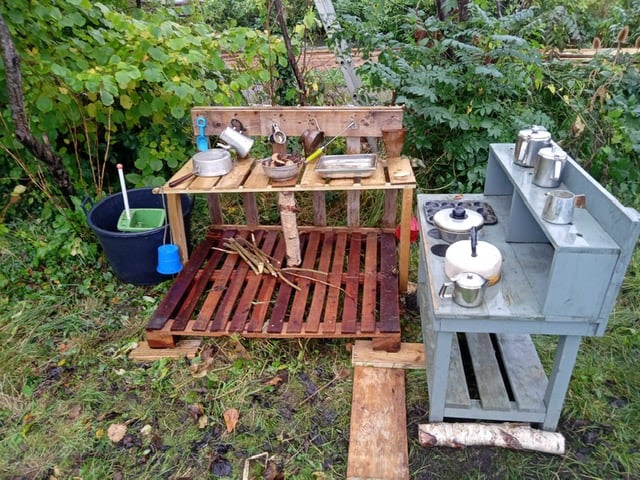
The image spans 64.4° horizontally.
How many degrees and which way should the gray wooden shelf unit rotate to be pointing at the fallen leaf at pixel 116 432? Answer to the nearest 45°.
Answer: approximately 45° to its left

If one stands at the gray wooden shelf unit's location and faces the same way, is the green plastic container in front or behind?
in front

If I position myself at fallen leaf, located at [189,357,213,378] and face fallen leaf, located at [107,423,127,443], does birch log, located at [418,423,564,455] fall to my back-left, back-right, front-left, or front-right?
back-left

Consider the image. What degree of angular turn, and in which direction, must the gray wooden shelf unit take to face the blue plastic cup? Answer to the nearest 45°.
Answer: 0° — it already faces it

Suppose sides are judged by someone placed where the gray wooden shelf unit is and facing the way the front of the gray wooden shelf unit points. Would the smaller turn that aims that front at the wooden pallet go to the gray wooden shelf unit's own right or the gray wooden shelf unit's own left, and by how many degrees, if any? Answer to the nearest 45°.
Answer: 0° — it already faces it

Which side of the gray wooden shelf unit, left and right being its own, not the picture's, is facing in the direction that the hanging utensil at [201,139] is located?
front

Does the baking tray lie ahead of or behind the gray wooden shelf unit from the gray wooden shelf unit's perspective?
ahead

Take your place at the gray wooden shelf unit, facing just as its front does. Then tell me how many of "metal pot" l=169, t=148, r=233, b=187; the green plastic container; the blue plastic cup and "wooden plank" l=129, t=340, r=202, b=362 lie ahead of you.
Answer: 4

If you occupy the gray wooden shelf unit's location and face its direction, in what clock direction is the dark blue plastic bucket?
The dark blue plastic bucket is roughly at 12 o'clock from the gray wooden shelf unit.

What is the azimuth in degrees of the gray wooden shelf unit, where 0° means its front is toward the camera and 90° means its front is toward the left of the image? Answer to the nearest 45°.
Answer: approximately 90°

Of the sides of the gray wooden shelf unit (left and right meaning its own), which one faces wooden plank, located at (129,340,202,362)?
front
